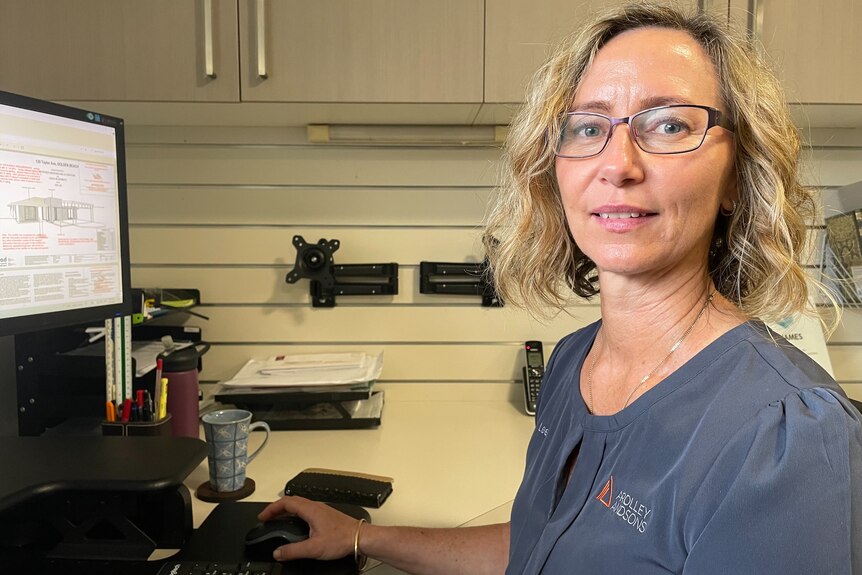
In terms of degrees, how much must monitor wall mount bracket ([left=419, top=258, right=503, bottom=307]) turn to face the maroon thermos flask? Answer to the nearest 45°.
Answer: approximately 45° to its right

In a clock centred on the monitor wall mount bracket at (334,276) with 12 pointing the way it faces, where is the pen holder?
The pen holder is roughly at 1 o'clock from the monitor wall mount bracket.

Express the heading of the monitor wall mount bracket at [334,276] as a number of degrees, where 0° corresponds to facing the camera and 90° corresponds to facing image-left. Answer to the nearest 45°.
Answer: approximately 0°

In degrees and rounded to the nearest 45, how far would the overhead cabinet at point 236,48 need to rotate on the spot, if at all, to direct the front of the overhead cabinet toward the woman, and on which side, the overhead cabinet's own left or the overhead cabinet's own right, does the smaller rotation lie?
approximately 45° to the overhead cabinet's own left

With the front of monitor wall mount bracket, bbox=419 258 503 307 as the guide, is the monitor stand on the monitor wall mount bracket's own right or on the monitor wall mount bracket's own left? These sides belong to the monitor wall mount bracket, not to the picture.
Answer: on the monitor wall mount bracket's own right

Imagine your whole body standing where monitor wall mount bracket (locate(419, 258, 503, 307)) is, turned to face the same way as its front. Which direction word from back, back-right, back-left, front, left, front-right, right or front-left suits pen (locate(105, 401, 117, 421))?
front-right

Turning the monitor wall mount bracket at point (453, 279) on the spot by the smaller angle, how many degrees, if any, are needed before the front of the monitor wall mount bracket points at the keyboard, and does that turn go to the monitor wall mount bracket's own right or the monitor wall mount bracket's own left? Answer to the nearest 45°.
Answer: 0° — it already faces it

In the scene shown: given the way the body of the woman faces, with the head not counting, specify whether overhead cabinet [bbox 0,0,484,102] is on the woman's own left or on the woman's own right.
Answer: on the woman's own right

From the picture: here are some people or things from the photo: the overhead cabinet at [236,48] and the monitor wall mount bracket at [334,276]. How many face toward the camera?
2
